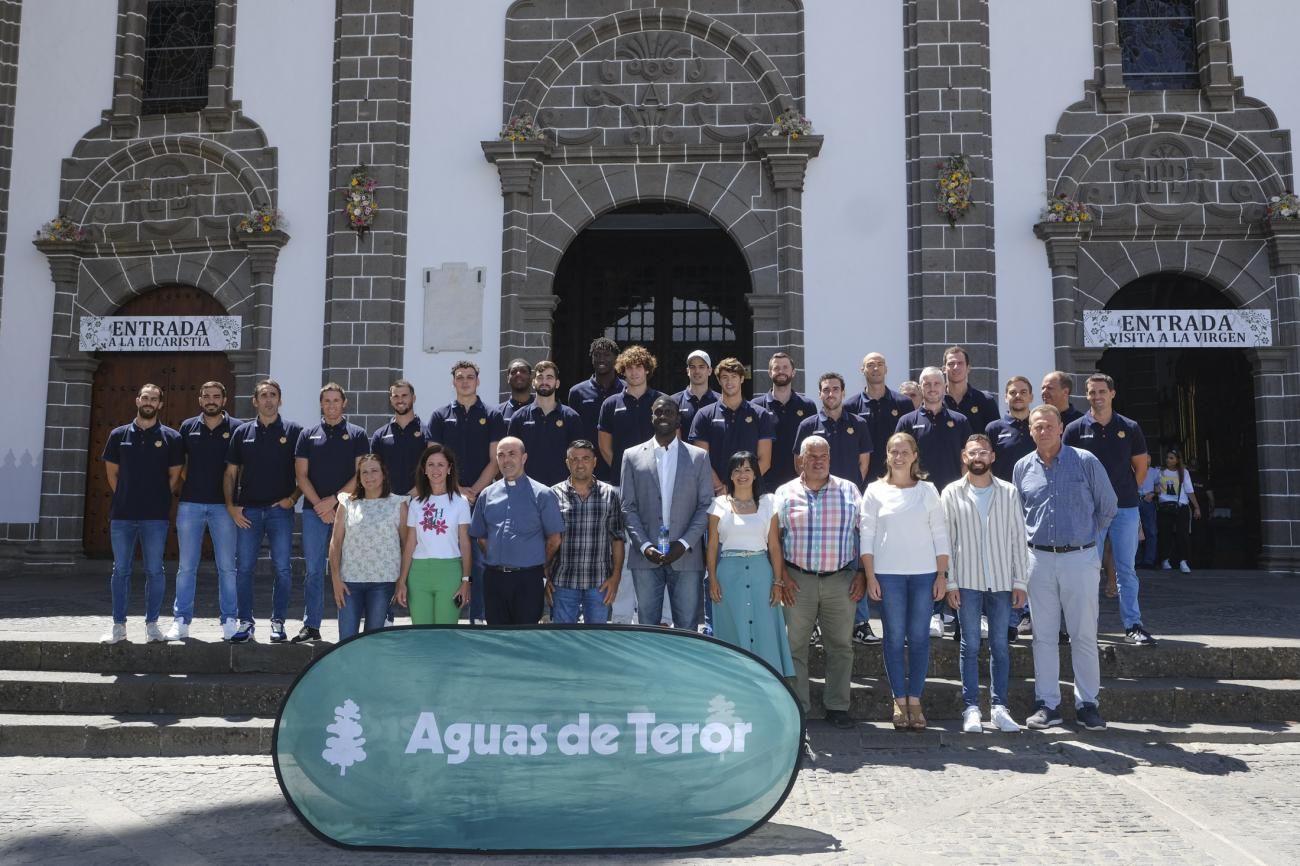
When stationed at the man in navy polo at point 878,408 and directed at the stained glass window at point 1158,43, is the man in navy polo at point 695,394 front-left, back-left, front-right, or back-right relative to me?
back-left

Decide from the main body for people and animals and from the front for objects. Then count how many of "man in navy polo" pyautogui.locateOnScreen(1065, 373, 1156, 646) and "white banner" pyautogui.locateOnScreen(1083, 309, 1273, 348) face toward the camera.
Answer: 2

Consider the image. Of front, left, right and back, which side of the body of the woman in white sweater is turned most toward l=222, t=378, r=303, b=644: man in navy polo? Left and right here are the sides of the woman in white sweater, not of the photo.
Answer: right

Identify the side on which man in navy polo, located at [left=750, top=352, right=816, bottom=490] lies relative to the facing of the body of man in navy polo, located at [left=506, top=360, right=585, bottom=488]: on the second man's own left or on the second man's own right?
on the second man's own left

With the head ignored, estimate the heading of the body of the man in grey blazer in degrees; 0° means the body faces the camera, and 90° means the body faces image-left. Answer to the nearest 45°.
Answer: approximately 0°

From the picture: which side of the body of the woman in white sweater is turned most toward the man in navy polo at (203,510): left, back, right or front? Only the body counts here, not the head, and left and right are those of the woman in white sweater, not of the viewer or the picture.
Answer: right

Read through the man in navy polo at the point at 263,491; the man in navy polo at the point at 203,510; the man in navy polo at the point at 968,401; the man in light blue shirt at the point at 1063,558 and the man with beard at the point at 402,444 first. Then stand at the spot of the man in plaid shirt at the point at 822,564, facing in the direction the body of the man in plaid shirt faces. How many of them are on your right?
3

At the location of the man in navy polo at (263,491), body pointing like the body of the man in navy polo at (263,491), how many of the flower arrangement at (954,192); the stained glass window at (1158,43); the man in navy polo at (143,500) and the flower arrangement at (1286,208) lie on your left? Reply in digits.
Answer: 3

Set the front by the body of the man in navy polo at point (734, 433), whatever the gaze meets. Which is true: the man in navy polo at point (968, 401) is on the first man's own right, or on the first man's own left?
on the first man's own left
